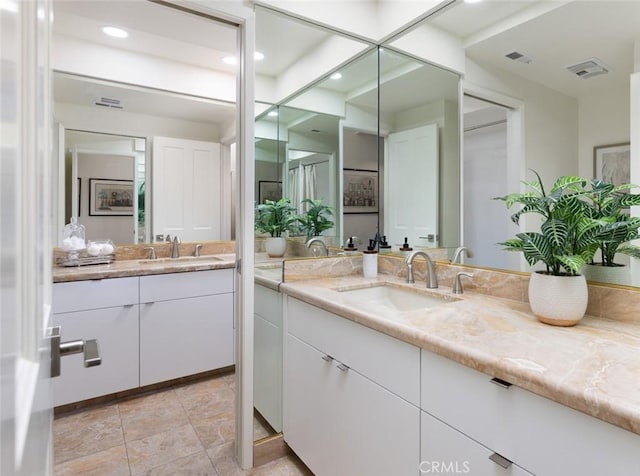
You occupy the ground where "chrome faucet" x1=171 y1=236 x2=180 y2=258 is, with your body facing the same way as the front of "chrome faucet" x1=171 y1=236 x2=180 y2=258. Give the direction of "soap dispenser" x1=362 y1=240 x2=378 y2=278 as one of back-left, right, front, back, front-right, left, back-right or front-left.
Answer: front-left

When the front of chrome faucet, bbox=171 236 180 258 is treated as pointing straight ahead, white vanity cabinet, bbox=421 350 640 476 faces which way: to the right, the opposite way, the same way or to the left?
to the right

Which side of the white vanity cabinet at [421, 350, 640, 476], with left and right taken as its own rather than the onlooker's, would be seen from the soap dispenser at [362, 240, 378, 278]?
right

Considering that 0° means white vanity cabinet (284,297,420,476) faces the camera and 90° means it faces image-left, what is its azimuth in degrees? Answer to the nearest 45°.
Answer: approximately 45°

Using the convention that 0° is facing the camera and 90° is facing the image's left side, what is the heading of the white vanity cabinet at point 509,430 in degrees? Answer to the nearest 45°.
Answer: approximately 45°

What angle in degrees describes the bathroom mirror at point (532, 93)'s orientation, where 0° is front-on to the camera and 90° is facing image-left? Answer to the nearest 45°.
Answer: approximately 45°

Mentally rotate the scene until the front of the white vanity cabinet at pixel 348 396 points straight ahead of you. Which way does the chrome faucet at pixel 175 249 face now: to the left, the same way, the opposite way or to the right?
to the left
